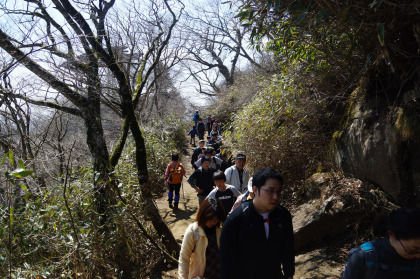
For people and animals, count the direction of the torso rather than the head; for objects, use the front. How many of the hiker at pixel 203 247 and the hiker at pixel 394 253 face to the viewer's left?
0

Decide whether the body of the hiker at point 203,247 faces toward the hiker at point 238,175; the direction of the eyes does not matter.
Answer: no

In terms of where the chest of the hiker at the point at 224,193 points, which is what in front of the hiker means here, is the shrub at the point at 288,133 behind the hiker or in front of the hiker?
behind

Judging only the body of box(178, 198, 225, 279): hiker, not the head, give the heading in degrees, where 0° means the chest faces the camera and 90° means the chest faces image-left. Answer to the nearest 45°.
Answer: approximately 315°

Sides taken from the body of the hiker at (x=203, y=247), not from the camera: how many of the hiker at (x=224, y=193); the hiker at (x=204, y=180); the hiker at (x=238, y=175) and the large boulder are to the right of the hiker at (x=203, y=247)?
0

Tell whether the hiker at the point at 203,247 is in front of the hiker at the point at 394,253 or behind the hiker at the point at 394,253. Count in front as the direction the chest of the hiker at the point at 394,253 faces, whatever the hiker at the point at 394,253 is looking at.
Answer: behind

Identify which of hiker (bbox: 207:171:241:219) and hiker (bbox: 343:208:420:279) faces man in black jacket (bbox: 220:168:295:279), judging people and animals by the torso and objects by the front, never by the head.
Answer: hiker (bbox: 207:171:241:219)

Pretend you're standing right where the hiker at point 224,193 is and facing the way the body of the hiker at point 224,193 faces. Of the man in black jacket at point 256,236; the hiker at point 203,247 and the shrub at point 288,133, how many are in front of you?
2

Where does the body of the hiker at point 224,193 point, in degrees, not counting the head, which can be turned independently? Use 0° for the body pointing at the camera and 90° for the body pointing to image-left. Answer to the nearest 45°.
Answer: approximately 0°

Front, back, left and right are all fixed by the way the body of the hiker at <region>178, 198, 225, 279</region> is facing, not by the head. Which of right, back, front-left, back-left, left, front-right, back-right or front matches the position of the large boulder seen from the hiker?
left

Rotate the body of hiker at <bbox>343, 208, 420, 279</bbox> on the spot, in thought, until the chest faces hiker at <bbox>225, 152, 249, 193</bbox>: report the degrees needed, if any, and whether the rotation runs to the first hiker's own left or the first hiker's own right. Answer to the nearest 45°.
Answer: approximately 180°

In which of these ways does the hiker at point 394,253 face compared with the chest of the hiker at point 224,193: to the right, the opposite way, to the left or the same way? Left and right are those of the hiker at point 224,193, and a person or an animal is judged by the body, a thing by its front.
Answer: the same way

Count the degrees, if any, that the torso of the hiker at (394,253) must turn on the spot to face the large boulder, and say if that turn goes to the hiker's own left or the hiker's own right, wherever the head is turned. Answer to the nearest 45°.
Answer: approximately 135° to the hiker's own left

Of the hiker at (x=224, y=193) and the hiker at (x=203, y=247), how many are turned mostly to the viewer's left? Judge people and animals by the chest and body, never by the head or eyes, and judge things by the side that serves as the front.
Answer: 0

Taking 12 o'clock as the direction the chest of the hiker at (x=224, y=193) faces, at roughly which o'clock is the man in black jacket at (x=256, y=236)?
The man in black jacket is roughly at 12 o'clock from the hiker.
